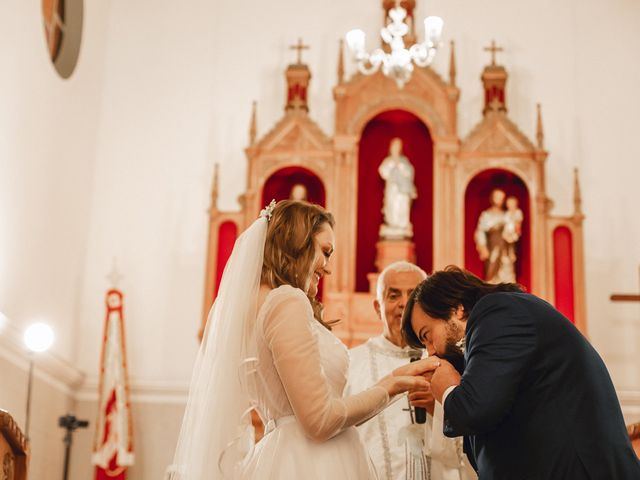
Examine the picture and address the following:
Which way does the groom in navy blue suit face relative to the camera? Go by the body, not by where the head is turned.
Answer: to the viewer's left

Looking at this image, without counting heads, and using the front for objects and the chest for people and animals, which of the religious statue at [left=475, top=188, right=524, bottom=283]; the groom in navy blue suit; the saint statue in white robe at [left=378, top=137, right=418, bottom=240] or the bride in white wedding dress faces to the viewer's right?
the bride in white wedding dress

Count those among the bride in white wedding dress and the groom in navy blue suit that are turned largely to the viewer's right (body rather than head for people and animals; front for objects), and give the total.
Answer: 1

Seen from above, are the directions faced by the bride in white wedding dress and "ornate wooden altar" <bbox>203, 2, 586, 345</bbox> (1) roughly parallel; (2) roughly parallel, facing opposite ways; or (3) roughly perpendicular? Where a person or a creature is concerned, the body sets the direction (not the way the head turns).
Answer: roughly perpendicular

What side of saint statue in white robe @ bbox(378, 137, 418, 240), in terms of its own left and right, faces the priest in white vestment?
front

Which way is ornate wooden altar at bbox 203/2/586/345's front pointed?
toward the camera

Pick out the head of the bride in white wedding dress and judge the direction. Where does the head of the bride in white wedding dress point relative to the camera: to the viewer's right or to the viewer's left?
to the viewer's right

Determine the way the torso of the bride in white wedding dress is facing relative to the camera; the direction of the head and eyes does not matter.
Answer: to the viewer's right

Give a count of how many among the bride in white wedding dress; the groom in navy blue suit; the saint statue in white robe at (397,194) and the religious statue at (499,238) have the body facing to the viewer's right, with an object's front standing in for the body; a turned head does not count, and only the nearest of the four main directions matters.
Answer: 1

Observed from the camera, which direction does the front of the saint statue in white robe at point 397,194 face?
facing the viewer

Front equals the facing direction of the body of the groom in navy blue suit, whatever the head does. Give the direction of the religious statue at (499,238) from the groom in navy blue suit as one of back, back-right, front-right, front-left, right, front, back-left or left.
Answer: right

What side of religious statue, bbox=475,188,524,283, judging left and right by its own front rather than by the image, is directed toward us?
front

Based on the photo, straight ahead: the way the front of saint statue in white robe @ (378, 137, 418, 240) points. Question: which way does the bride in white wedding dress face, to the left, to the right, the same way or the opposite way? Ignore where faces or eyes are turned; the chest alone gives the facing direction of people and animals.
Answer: to the left

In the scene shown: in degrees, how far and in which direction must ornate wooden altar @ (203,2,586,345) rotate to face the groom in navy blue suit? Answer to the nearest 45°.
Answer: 0° — it already faces them
